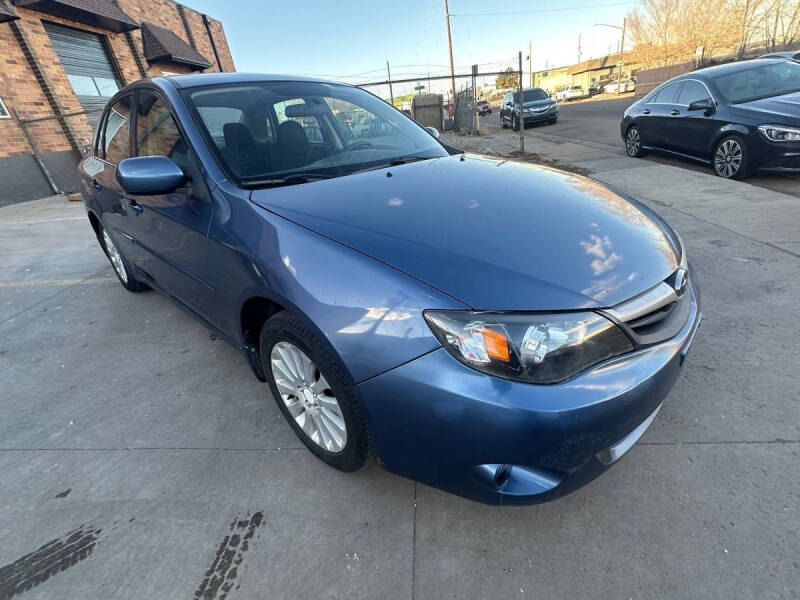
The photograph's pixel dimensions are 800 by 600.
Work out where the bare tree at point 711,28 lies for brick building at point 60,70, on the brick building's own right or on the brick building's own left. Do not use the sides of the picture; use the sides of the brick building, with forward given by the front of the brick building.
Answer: on the brick building's own left

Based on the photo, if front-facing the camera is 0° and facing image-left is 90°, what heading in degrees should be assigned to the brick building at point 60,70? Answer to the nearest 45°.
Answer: approximately 315°

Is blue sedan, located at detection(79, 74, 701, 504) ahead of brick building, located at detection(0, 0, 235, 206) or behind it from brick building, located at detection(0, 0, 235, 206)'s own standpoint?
ahead

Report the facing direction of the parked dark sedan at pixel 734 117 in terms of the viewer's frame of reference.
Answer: facing the viewer and to the right of the viewer

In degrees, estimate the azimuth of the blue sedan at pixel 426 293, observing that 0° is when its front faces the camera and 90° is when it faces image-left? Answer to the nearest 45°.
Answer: approximately 315°

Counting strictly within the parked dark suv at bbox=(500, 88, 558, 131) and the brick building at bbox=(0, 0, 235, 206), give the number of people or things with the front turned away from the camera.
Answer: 0

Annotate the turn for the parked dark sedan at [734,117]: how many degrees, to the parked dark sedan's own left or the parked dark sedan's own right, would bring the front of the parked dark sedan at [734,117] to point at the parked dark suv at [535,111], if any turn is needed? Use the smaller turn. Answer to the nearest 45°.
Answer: approximately 180°

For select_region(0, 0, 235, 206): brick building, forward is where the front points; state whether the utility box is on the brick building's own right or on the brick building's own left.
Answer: on the brick building's own left

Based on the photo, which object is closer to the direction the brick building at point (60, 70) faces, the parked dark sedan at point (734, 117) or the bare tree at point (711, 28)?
the parked dark sedan

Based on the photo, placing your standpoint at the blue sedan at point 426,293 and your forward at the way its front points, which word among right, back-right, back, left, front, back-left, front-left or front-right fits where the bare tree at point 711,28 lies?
left

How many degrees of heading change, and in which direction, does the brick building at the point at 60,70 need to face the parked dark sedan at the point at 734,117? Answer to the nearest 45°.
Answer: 0° — it already faces it

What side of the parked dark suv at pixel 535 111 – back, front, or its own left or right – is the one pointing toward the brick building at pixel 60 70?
right
